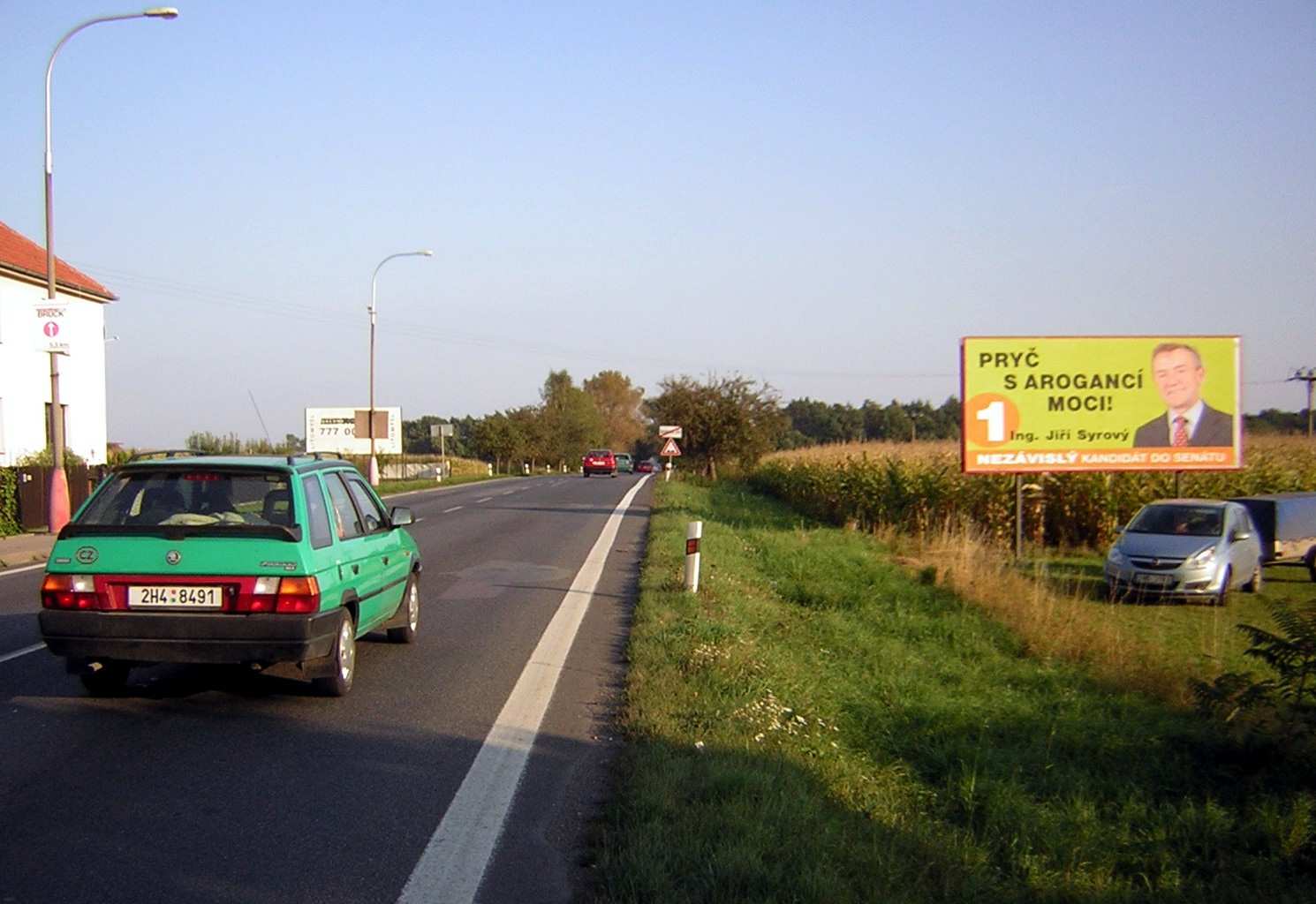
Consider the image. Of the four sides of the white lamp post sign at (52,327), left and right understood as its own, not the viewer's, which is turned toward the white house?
back

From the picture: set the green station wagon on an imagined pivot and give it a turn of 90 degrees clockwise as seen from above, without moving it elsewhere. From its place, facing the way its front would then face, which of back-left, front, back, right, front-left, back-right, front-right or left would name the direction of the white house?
back-left

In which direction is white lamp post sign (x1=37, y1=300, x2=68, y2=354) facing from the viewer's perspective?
toward the camera

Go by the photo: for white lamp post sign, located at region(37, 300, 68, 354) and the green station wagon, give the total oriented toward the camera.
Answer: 1

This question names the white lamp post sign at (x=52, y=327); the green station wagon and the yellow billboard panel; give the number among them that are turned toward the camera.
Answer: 2

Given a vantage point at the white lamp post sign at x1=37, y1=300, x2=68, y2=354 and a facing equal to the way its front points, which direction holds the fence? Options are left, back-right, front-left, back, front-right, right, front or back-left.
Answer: back

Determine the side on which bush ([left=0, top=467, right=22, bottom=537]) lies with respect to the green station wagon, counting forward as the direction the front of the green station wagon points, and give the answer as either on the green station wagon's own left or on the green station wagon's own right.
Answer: on the green station wagon's own left

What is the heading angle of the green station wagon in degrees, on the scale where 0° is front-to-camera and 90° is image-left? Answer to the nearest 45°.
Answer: approximately 225°

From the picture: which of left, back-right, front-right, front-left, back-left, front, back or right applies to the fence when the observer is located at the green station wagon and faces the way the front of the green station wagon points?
front-left

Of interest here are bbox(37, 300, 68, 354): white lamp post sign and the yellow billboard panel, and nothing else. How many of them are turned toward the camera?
2

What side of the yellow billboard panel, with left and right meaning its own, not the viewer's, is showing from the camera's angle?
front

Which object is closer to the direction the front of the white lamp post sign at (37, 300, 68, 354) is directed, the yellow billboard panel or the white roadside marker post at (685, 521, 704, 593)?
the white roadside marker post
